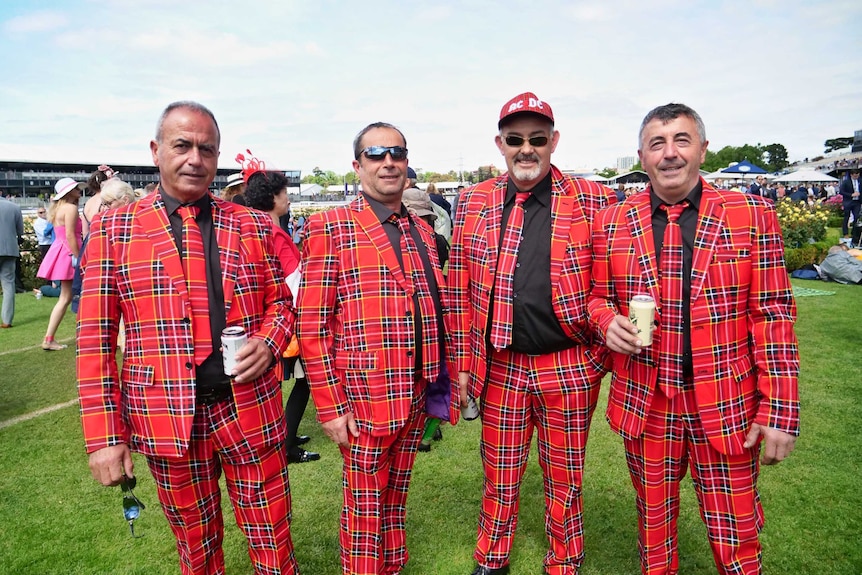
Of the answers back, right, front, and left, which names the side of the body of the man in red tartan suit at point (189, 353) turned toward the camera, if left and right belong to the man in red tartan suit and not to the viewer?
front

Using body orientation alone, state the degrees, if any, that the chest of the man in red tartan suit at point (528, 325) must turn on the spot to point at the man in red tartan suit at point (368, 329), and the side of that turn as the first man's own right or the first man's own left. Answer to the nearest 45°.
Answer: approximately 45° to the first man's own right

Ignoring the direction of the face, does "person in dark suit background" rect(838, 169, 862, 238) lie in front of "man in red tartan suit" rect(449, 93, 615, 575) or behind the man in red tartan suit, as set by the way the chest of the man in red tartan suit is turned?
behind

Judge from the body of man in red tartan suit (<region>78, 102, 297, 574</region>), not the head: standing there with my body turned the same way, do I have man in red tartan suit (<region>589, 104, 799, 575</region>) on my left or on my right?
on my left

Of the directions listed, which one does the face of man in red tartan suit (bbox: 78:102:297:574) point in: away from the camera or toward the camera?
toward the camera

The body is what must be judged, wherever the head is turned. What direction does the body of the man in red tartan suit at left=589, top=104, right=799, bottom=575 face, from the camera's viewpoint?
toward the camera

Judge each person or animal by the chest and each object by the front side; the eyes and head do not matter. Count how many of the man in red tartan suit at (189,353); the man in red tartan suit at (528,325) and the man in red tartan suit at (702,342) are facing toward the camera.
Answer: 3

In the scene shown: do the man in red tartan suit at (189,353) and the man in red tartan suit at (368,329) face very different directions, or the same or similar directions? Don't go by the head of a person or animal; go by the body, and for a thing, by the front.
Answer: same or similar directions

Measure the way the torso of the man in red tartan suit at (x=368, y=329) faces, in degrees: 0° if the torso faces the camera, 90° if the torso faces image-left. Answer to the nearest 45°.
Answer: approximately 315°

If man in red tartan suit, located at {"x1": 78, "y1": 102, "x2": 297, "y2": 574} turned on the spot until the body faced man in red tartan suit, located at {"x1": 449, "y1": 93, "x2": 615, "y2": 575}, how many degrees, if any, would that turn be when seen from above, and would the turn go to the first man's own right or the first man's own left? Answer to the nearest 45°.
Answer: approximately 90° to the first man's own left

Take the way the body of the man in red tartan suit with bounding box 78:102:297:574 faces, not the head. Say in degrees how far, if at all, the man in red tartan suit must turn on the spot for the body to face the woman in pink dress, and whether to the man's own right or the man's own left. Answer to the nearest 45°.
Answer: approximately 180°

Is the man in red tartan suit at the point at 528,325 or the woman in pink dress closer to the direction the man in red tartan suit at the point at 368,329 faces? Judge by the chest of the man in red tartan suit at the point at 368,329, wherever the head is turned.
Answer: the man in red tartan suit

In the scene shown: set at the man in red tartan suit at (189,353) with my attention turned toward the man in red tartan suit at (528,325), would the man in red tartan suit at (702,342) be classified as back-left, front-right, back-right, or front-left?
front-right

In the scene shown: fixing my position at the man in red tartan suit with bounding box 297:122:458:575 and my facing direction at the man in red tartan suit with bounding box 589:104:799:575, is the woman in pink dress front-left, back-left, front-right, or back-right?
back-left

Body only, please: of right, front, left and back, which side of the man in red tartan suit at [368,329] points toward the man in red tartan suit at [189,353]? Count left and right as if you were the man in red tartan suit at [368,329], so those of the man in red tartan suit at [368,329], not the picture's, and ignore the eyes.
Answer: right

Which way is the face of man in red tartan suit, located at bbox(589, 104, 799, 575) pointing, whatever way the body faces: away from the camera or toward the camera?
toward the camera

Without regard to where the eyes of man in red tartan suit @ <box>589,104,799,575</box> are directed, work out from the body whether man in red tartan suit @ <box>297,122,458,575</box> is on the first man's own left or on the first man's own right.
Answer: on the first man's own right

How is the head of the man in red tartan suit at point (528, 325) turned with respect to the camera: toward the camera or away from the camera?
toward the camera
